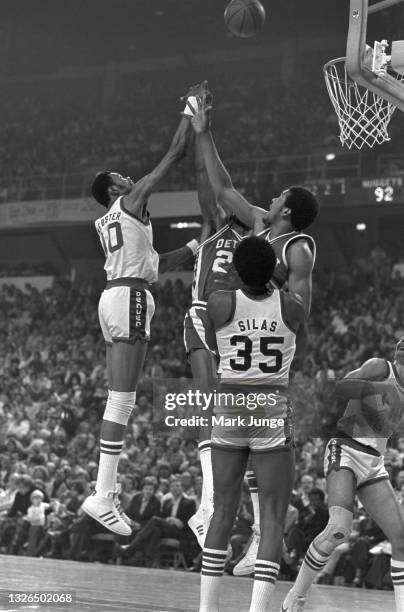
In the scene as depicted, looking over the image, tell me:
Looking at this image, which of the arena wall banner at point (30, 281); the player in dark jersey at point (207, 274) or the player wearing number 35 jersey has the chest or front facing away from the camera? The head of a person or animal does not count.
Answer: the player wearing number 35 jersey

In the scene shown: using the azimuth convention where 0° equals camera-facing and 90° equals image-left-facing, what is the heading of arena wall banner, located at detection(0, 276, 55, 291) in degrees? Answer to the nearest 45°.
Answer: approximately 0°

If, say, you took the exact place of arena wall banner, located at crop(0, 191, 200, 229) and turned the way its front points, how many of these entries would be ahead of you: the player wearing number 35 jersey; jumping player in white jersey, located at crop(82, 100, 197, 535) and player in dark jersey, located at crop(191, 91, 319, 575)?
3

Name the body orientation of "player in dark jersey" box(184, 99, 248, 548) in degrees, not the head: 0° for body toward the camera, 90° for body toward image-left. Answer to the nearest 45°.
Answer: approximately 315°

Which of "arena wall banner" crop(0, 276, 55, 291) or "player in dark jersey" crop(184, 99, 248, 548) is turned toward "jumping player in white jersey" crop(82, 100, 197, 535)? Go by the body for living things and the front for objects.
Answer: the arena wall banner

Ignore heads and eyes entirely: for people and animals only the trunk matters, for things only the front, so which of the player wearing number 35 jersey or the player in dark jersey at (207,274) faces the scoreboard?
the player wearing number 35 jersey

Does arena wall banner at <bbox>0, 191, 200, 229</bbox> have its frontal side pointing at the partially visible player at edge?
yes

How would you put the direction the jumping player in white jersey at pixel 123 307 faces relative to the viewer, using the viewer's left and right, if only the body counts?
facing away from the viewer and to the right of the viewer

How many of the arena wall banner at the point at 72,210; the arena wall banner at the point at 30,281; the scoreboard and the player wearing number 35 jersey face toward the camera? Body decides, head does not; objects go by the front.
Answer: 3

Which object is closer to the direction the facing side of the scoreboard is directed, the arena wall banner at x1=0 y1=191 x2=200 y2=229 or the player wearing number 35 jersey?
the player wearing number 35 jersey

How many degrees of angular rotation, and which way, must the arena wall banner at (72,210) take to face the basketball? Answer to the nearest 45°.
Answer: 0° — it already faces it

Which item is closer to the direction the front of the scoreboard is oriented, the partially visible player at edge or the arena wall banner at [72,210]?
the partially visible player at edge

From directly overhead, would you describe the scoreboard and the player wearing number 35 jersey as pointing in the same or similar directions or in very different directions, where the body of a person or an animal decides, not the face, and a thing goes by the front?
very different directions

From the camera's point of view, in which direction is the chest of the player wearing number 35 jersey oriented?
away from the camera
